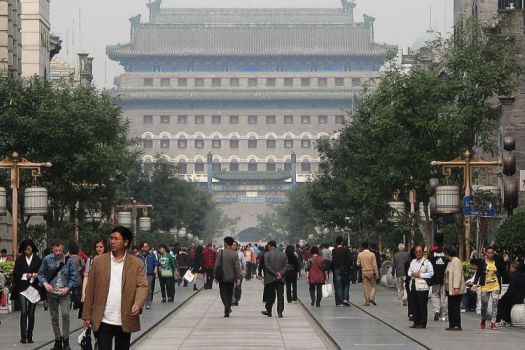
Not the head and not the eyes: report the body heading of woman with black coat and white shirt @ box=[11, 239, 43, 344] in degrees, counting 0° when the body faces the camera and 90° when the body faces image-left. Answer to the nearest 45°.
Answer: approximately 0°

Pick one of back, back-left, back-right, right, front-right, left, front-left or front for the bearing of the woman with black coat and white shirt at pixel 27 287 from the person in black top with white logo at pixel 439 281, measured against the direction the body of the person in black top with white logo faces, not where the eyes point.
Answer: back-left

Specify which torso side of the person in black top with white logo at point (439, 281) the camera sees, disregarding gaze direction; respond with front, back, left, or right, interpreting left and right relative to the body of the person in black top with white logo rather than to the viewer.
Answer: back

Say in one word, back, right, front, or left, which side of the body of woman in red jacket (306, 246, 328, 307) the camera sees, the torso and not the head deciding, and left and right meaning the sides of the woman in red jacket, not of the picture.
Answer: back

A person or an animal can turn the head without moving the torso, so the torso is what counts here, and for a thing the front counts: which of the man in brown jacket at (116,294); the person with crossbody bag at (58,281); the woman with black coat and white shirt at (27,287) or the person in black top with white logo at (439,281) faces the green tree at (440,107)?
the person in black top with white logo at (439,281)
